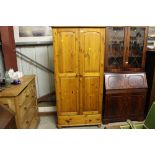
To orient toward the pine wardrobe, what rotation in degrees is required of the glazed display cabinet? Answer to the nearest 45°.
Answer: approximately 45° to its right

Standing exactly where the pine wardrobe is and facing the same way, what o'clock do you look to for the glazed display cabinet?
The glazed display cabinet is roughly at 8 o'clock from the pine wardrobe.

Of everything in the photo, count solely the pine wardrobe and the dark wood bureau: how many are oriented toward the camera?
2

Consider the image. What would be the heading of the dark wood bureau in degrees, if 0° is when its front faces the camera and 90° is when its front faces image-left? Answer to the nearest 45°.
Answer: approximately 0°

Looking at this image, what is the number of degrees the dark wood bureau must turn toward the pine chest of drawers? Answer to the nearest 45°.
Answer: approximately 45° to its right

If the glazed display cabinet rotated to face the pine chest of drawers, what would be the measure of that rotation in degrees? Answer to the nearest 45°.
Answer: approximately 45° to its right

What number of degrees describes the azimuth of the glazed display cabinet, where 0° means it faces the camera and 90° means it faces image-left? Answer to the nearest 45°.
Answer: approximately 0°
